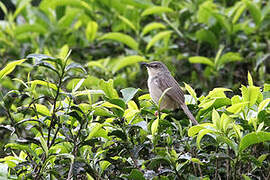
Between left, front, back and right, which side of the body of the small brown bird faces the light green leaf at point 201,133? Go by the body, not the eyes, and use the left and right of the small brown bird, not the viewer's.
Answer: back

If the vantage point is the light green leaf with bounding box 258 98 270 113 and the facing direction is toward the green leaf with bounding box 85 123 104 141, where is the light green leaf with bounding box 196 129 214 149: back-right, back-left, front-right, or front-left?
front-left

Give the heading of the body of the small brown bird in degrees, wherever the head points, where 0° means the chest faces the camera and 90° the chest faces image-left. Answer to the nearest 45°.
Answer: approximately 90°

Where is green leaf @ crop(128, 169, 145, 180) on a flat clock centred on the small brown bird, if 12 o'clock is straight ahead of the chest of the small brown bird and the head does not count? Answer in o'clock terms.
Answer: The green leaf is roughly at 9 o'clock from the small brown bird.

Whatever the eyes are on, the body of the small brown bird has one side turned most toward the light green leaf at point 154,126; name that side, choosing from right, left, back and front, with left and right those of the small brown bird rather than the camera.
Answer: left

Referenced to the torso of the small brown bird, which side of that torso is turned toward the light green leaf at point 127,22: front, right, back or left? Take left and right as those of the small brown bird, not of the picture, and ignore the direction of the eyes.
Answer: right
